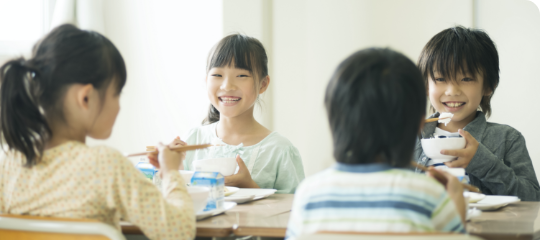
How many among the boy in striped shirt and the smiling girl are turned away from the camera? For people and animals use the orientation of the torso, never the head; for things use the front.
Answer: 1

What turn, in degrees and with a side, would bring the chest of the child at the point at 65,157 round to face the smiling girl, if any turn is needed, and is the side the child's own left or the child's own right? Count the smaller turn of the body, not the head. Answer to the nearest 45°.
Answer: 0° — they already face them

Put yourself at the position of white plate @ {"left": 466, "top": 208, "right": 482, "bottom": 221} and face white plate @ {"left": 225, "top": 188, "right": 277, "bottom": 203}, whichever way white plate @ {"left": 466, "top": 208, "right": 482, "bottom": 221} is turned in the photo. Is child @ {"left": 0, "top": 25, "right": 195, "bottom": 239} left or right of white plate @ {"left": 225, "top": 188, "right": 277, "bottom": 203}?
left

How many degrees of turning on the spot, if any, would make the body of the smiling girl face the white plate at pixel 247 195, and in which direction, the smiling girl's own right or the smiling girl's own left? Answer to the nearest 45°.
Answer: approximately 45° to the smiling girl's own left

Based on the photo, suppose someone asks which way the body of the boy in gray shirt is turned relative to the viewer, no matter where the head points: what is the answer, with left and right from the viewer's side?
facing the viewer and to the left of the viewer

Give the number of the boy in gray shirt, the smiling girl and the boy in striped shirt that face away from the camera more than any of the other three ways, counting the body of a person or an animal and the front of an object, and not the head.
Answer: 1

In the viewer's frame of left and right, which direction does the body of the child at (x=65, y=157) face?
facing away from the viewer and to the right of the viewer

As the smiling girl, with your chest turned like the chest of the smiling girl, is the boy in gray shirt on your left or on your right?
on your left

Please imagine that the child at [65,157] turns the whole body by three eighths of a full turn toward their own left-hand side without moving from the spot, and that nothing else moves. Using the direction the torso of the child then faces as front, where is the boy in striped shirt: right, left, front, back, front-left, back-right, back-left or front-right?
back-left

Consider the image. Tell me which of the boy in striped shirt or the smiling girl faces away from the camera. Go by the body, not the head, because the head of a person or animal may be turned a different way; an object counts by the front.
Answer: the boy in striped shirt

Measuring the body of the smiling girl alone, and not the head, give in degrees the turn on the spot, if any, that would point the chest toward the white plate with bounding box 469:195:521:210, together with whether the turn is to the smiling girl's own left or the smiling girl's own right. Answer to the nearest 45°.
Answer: approximately 90° to the smiling girl's own left

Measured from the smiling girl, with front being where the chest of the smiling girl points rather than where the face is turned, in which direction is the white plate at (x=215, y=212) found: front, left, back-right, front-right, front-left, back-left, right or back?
front-left

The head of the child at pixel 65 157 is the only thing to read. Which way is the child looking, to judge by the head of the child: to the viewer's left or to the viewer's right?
to the viewer's right

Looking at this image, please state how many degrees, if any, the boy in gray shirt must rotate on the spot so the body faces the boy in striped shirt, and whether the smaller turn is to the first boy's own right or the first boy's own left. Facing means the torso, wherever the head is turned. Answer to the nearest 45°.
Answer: approximately 45° to the first boy's own left

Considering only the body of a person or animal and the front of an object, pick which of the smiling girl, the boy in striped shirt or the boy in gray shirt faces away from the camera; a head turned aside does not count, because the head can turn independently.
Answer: the boy in striped shirt

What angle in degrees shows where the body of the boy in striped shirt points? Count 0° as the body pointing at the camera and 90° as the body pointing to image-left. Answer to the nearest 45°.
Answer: approximately 180°

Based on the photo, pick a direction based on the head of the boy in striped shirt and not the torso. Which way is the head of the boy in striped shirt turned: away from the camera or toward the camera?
away from the camera
